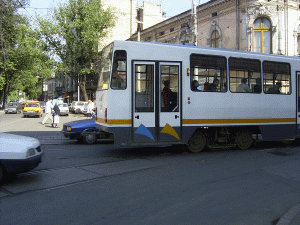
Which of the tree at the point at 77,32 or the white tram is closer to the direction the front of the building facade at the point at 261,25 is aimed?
the white tram

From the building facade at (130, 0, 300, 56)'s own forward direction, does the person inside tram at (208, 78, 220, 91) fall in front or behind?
in front

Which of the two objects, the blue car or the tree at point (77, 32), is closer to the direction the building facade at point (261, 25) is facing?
the blue car

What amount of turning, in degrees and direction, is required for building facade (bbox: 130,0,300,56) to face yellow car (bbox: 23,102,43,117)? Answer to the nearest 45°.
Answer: approximately 45° to its right

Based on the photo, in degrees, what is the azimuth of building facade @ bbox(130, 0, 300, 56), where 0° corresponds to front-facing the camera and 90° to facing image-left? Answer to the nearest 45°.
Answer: approximately 45°

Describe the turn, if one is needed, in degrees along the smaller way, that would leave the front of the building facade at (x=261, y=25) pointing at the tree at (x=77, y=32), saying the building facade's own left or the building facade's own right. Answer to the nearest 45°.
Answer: approximately 90° to the building facade's own right

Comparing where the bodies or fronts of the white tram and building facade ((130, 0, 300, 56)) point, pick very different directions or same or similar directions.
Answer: very different directions
